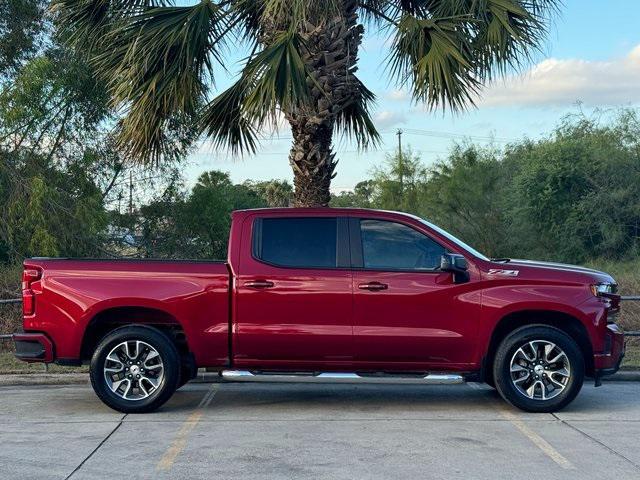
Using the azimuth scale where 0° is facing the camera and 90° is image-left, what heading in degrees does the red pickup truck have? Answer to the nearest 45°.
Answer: approximately 270°
